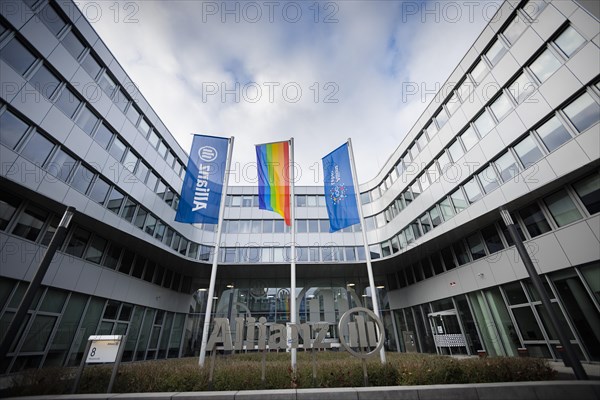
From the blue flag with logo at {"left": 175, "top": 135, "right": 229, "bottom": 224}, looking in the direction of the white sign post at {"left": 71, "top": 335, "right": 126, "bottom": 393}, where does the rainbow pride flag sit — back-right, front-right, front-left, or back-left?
back-left

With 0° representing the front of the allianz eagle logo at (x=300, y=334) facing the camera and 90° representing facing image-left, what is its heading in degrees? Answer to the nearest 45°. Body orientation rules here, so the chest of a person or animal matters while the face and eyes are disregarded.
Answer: approximately 0°

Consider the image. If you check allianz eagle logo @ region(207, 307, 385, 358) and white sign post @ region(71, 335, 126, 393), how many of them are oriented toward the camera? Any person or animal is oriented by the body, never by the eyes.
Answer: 2

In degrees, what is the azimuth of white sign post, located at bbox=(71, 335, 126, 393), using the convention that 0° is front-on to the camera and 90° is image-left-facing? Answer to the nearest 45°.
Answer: approximately 0°
